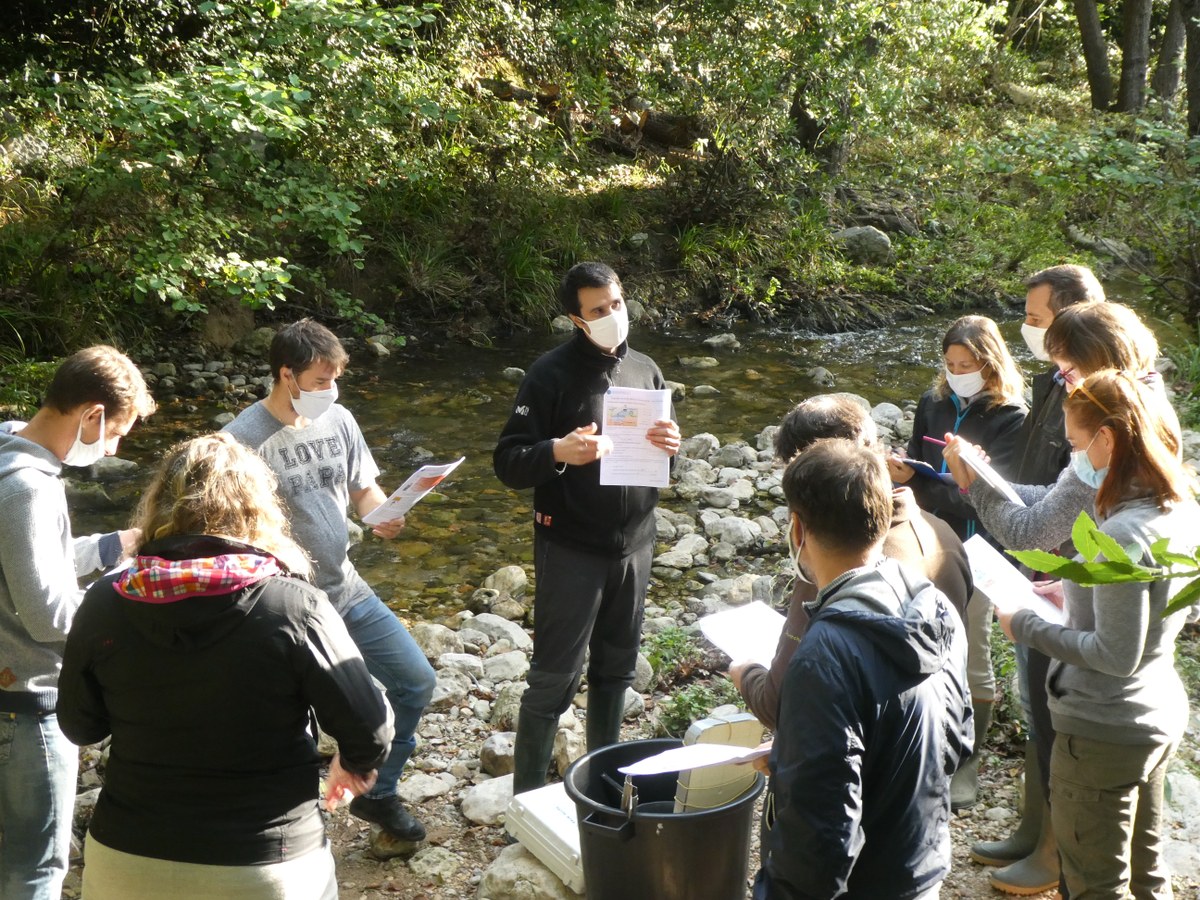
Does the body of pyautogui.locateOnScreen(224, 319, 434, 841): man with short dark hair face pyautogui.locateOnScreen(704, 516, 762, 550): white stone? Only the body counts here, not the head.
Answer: no

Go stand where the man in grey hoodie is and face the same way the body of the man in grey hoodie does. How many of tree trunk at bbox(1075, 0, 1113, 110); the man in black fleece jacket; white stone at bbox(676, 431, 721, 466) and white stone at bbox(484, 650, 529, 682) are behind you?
0

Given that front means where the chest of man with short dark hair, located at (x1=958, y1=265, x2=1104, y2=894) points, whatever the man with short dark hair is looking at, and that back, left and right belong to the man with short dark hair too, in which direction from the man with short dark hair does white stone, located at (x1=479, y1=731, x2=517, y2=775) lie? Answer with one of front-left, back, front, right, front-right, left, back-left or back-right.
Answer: front

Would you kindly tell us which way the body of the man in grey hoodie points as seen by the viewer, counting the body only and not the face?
to the viewer's right

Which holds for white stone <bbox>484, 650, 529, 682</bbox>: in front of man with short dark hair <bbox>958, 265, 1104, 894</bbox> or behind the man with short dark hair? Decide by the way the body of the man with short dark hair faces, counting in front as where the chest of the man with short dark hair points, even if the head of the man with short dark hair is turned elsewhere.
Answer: in front

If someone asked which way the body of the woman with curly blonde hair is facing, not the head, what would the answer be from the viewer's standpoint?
away from the camera

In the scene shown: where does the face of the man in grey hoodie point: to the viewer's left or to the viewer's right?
to the viewer's right

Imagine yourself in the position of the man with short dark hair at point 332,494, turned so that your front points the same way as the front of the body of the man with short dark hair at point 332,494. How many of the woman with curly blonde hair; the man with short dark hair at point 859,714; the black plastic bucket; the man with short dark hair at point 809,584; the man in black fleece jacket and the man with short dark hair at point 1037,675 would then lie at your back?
0

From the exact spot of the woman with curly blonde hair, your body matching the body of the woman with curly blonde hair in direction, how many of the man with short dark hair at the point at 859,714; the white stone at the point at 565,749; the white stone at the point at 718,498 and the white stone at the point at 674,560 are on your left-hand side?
0

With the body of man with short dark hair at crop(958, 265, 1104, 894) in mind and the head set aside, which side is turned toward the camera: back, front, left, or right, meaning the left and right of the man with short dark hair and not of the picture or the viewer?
left

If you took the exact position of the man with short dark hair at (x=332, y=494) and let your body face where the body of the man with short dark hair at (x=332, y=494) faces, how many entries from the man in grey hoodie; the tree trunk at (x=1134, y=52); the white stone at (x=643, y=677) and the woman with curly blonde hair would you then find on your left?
2

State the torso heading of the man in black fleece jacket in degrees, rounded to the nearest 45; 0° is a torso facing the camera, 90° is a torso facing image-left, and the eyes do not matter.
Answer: approximately 315°

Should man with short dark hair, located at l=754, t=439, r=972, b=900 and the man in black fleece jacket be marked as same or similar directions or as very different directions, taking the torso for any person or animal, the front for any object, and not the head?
very different directions

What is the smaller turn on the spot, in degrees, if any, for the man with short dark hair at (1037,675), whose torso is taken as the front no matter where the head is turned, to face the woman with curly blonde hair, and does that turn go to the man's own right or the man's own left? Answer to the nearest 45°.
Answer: approximately 45° to the man's own left

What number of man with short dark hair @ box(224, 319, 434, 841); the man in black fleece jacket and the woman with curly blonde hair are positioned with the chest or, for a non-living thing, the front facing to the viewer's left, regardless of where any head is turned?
0

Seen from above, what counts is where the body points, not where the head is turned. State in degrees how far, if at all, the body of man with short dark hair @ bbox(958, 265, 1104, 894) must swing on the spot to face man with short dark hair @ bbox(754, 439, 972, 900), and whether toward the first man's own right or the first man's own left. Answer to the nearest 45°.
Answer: approximately 90° to the first man's own left

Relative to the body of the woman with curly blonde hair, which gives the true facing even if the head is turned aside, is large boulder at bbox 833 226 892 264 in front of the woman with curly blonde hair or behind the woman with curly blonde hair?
in front

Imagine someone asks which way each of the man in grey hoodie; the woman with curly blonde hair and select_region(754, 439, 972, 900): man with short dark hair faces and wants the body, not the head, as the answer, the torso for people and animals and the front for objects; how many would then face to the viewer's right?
1

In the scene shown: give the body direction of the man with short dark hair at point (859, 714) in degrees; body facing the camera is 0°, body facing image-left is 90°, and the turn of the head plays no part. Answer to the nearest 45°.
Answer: approximately 135°

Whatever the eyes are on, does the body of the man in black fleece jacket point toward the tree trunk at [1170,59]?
no
